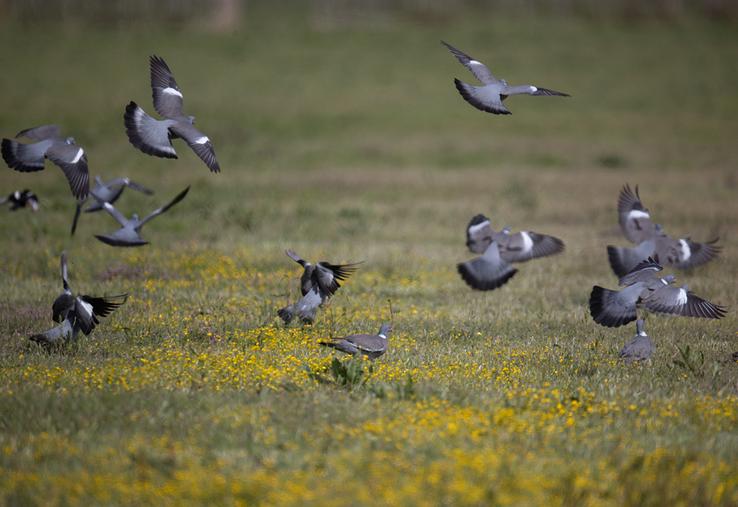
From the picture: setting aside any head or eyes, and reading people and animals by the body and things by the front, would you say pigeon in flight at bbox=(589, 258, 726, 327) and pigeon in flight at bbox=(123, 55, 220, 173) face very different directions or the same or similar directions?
same or similar directions

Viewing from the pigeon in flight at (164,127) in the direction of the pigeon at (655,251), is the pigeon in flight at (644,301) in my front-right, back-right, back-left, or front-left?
front-right

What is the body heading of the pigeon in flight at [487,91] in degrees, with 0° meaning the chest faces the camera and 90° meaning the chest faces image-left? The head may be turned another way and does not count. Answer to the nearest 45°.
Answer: approximately 225°

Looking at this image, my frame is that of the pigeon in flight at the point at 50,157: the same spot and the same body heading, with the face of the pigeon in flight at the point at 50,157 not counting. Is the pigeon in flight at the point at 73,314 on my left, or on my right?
on my right

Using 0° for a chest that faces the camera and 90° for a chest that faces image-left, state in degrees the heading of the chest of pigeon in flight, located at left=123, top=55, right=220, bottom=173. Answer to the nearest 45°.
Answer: approximately 225°
